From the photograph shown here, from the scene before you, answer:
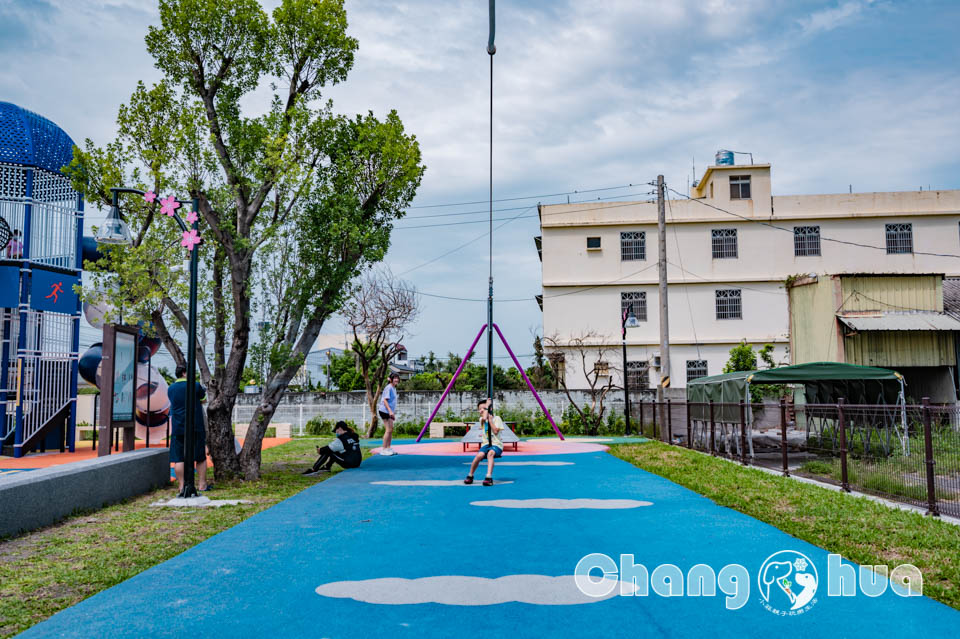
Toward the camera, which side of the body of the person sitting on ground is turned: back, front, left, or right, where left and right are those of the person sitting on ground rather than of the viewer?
left

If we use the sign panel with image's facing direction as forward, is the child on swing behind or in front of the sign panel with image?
in front

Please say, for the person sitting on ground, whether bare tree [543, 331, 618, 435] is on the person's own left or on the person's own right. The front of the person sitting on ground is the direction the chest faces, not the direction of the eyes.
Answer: on the person's own right

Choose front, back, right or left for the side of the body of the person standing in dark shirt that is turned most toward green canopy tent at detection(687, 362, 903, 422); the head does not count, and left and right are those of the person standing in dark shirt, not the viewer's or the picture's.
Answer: right

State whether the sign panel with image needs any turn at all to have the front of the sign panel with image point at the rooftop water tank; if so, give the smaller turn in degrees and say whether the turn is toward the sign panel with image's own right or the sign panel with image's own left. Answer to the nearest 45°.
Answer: approximately 90° to the sign panel with image's own left

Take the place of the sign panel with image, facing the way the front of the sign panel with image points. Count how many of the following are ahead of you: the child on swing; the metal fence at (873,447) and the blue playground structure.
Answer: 2

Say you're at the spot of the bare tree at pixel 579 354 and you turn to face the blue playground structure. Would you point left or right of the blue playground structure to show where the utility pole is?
left

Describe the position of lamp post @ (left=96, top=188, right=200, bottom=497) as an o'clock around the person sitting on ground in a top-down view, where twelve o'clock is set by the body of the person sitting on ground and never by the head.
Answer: The lamp post is roughly at 10 o'clock from the person sitting on ground.

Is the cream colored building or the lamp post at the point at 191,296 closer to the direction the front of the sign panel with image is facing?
the lamp post

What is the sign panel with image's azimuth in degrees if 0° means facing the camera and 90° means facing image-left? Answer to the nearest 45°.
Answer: approximately 315°

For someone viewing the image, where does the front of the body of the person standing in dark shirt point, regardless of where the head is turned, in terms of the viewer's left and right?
facing away from the viewer

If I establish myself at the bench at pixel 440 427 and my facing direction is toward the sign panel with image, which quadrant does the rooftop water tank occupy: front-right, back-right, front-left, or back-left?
back-left

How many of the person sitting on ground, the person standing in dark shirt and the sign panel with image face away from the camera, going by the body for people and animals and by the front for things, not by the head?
1

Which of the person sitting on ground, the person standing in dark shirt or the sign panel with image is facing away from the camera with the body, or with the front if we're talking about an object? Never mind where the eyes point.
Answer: the person standing in dark shirt

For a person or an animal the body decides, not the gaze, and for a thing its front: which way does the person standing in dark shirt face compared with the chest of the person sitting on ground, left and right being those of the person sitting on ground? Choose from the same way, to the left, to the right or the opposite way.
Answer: to the right
